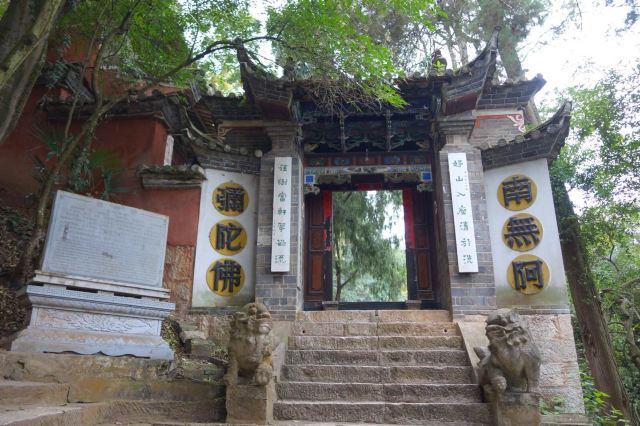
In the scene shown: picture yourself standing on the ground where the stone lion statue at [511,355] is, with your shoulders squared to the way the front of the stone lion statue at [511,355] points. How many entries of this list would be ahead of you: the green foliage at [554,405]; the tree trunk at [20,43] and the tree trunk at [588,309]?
1

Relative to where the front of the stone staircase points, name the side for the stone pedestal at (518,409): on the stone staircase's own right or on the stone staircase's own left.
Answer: on the stone staircase's own left

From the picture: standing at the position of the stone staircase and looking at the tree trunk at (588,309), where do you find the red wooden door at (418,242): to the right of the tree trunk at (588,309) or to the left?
left

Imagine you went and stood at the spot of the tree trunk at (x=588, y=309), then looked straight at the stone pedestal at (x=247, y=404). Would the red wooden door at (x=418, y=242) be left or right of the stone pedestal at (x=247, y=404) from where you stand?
right

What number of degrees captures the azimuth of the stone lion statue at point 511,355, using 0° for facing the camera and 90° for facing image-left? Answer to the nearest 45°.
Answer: approximately 45°

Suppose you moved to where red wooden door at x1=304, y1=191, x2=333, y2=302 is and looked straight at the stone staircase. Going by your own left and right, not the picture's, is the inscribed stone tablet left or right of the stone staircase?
right

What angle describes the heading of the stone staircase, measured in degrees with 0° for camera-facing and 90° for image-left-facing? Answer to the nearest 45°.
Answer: approximately 0°

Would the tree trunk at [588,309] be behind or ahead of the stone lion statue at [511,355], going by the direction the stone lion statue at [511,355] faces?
behind

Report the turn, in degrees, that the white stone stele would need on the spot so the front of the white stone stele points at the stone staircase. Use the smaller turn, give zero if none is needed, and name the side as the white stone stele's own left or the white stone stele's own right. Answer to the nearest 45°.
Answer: approximately 90° to the white stone stele's own left

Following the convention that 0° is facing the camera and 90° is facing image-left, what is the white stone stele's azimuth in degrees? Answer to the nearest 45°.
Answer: approximately 0°

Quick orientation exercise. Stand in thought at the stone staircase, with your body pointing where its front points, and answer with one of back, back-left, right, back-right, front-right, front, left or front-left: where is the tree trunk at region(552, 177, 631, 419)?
back-left

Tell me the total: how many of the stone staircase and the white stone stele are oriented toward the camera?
2
